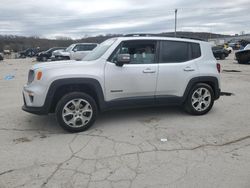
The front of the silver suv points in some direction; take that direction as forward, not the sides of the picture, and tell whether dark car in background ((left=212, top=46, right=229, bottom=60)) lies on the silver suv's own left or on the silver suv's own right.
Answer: on the silver suv's own right

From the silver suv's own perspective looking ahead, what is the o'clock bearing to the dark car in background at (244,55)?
The dark car in background is roughly at 4 o'clock from the silver suv.

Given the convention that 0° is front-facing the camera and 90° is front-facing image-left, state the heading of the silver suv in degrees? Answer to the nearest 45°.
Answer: approximately 90°
